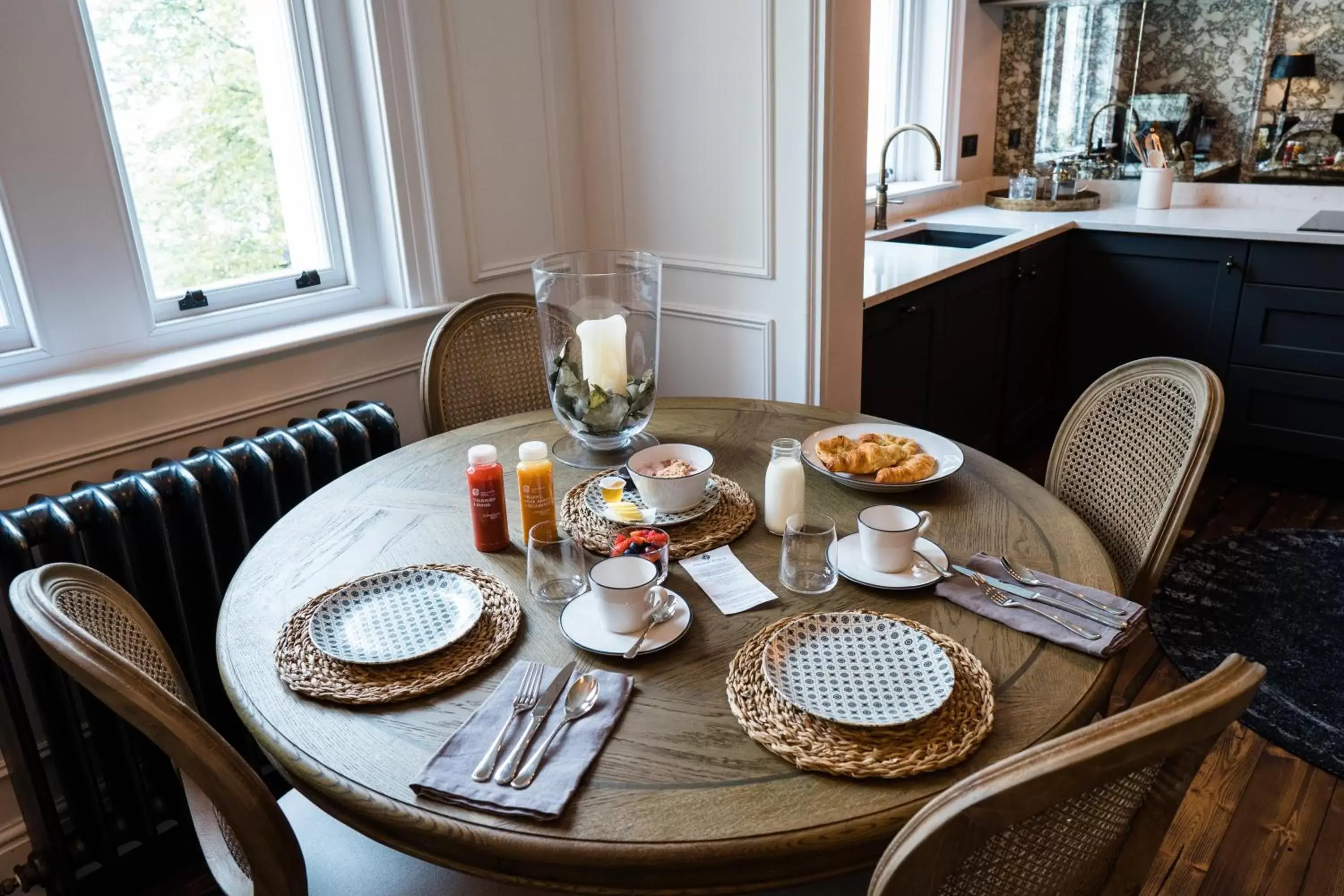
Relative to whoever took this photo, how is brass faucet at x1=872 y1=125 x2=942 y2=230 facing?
facing to the right of the viewer

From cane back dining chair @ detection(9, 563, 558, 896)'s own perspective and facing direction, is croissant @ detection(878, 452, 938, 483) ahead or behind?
ahead

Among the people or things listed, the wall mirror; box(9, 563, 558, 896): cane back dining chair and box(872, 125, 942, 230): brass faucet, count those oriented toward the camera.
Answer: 1

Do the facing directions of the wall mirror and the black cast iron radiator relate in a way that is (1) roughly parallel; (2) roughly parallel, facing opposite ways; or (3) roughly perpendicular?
roughly perpendicular

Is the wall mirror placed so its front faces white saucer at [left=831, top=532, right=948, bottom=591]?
yes

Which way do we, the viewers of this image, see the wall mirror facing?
facing the viewer

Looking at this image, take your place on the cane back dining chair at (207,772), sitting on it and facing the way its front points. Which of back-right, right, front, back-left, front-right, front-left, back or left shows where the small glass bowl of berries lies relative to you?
front-right

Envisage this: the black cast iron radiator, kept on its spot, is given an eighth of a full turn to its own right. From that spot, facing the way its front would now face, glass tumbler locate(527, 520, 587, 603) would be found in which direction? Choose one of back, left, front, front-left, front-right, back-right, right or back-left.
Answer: front-left

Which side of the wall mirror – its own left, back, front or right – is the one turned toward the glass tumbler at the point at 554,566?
front

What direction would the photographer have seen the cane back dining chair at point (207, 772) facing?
facing away from the viewer and to the right of the viewer

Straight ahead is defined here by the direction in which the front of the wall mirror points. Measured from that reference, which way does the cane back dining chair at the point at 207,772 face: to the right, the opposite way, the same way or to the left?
the opposite way

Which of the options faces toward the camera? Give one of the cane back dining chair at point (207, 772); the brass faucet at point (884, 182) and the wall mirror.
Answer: the wall mirror

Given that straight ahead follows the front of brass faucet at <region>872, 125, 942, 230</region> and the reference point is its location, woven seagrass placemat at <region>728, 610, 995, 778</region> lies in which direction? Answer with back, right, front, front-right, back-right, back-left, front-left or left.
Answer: right

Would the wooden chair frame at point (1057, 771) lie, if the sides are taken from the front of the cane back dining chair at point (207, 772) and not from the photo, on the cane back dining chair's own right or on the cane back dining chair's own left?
on the cane back dining chair's own right

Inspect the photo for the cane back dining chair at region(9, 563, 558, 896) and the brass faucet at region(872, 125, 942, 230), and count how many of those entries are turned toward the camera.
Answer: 0

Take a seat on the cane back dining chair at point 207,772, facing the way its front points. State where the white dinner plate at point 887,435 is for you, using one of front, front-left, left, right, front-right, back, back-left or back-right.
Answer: front-right

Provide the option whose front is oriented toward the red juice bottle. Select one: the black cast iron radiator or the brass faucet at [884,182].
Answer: the black cast iron radiator

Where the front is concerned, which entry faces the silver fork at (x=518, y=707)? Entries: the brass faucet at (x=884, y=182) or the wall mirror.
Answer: the wall mirror
